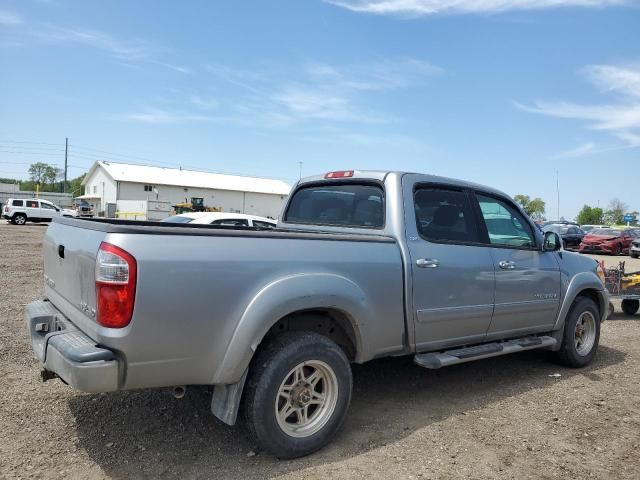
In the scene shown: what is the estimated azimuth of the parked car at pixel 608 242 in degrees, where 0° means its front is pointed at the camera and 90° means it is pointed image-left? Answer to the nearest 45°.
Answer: approximately 45°

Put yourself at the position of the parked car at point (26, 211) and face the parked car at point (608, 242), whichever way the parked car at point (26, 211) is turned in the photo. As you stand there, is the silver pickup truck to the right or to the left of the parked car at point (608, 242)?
right

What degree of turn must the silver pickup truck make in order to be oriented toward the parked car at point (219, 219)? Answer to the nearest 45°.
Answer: approximately 45° to its left

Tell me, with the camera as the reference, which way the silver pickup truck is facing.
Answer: facing away from the viewer and to the right of the viewer

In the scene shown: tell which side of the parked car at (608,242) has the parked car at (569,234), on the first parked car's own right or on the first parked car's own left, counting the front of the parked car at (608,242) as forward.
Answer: on the first parked car's own right

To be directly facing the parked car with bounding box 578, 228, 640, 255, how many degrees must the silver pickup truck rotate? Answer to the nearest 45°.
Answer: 0° — it already faces it
